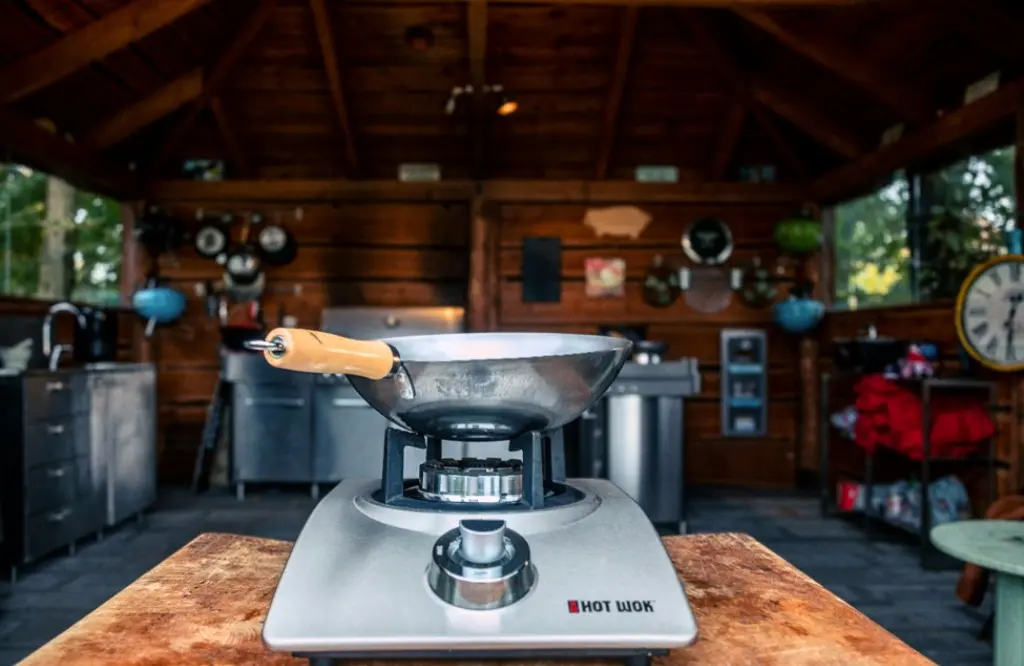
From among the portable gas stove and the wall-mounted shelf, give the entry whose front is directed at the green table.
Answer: the wall-mounted shelf

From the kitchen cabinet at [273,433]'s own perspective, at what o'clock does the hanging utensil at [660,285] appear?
The hanging utensil is roughly at 9 o'clock from the kitchen cabinet.

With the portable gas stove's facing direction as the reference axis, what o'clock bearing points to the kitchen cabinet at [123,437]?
The kitchen cabinet is roughly at 5 o'clock from the portable gas stove.

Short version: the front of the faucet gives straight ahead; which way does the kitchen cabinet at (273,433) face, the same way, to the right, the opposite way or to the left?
to the right

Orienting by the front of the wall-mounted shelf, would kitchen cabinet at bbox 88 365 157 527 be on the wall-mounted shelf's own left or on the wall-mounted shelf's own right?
on the wall-mounted shelf's own right

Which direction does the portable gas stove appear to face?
toward the camera

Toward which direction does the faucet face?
to the viewer's right

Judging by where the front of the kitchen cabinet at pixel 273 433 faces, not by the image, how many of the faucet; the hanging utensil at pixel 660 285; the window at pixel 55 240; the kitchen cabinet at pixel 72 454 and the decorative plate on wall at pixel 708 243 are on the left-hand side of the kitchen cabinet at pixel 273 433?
2

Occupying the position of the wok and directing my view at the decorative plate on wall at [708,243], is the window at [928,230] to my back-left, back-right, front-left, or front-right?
front-right

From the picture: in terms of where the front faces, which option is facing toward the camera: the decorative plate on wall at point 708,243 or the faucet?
the decorative plate on wall

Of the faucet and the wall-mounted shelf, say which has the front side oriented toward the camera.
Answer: the wall-mounted shelf

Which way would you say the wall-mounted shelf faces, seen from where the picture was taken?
facing the viewer

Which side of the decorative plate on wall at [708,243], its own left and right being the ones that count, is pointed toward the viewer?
front

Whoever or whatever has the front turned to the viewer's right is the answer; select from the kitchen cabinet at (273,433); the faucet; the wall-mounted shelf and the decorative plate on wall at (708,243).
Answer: the faucet

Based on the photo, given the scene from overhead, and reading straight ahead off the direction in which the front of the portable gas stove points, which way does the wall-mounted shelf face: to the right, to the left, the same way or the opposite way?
the same way

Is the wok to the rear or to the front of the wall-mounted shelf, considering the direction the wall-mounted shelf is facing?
to the front

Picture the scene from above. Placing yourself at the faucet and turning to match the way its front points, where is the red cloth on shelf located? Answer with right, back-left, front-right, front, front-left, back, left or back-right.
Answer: front-right

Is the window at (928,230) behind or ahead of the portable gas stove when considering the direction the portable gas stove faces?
behind

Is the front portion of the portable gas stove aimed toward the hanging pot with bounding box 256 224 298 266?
no

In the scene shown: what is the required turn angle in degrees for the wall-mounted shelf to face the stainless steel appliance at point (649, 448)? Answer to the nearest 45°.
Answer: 0° — it already faces it
